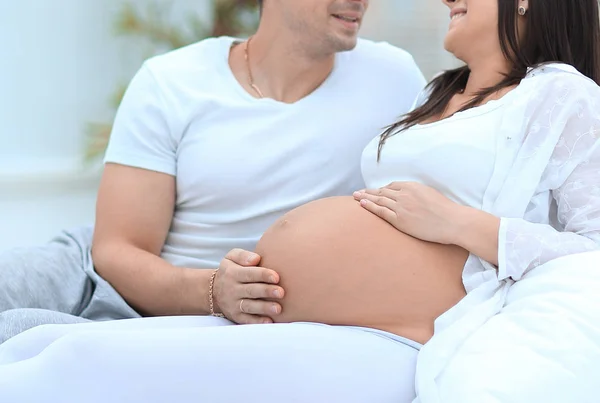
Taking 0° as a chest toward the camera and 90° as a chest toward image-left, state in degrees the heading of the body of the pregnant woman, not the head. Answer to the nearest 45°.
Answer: approximately 90°

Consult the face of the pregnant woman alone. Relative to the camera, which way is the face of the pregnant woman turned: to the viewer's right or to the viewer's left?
to the viewer's left

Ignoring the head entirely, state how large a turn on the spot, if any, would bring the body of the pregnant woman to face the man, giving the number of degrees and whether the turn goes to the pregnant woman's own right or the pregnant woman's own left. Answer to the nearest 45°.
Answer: approximately 45° to the pregnant woman's own right

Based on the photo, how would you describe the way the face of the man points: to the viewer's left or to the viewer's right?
to the viewer's right
